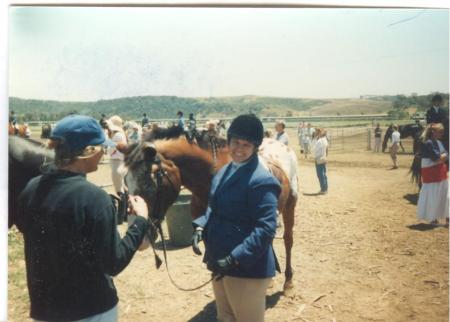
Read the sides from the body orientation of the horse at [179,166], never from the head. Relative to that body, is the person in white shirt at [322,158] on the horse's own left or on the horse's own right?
on the horse's own right

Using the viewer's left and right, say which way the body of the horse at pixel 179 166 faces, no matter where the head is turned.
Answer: facing to the left of the viewer

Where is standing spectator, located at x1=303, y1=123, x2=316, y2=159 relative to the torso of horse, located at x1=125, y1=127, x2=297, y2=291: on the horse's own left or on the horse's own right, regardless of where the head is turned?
on the horse's own right

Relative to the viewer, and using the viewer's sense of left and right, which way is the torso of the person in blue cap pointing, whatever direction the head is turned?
facing away from the viewer and to the right of the viewer

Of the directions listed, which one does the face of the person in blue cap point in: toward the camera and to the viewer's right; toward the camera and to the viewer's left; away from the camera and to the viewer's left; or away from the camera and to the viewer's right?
away from the camera and to the viewer's right
